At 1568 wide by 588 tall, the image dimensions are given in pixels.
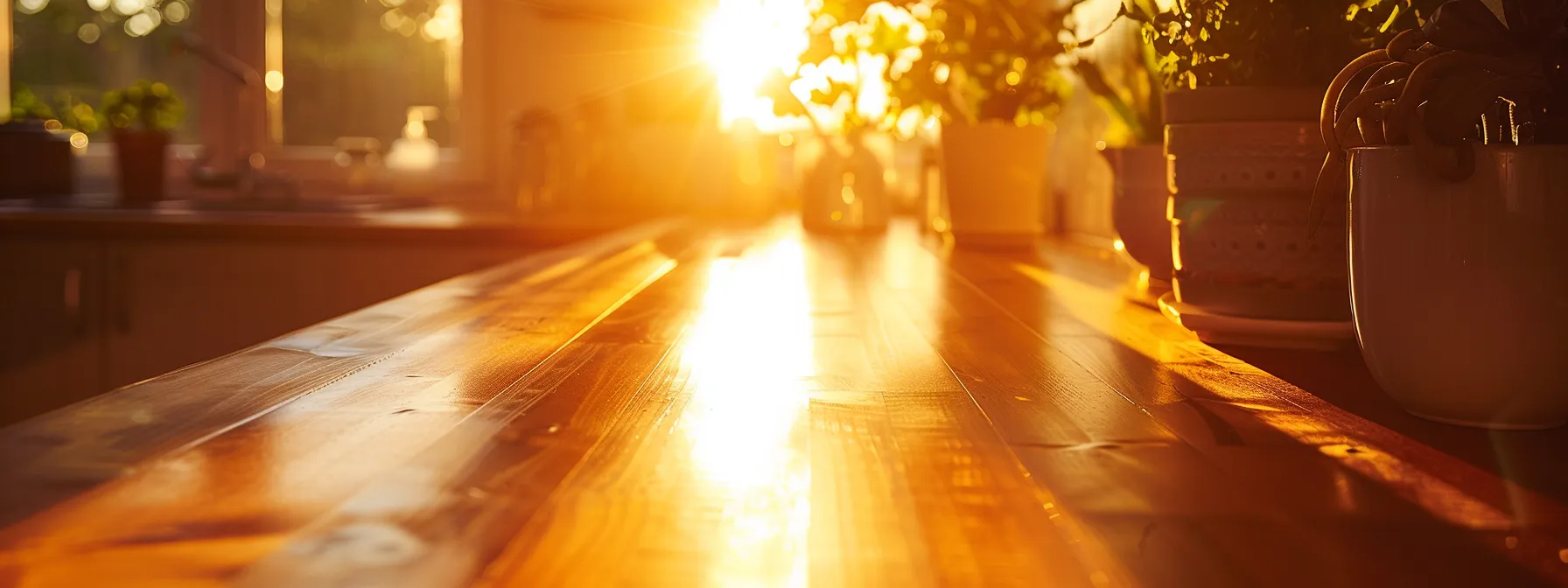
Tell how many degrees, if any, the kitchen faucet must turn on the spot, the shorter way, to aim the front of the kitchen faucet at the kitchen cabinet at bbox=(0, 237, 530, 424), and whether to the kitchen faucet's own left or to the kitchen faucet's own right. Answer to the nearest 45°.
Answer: approximately 45° to the kitchen faucet's own left

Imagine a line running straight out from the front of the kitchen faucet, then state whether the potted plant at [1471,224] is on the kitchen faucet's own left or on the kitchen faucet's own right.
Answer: on the kitchen faucet's own left

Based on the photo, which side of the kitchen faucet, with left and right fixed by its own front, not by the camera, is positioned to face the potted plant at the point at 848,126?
left

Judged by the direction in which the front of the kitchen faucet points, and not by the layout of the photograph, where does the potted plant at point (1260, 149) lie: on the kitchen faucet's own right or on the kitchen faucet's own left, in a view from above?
on the kitchen faucet's own left

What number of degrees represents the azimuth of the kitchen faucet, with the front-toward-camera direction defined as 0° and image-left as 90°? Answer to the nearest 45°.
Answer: approximately 45°

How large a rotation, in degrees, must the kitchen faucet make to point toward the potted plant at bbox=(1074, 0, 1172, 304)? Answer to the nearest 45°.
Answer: approximately 45° to its left
